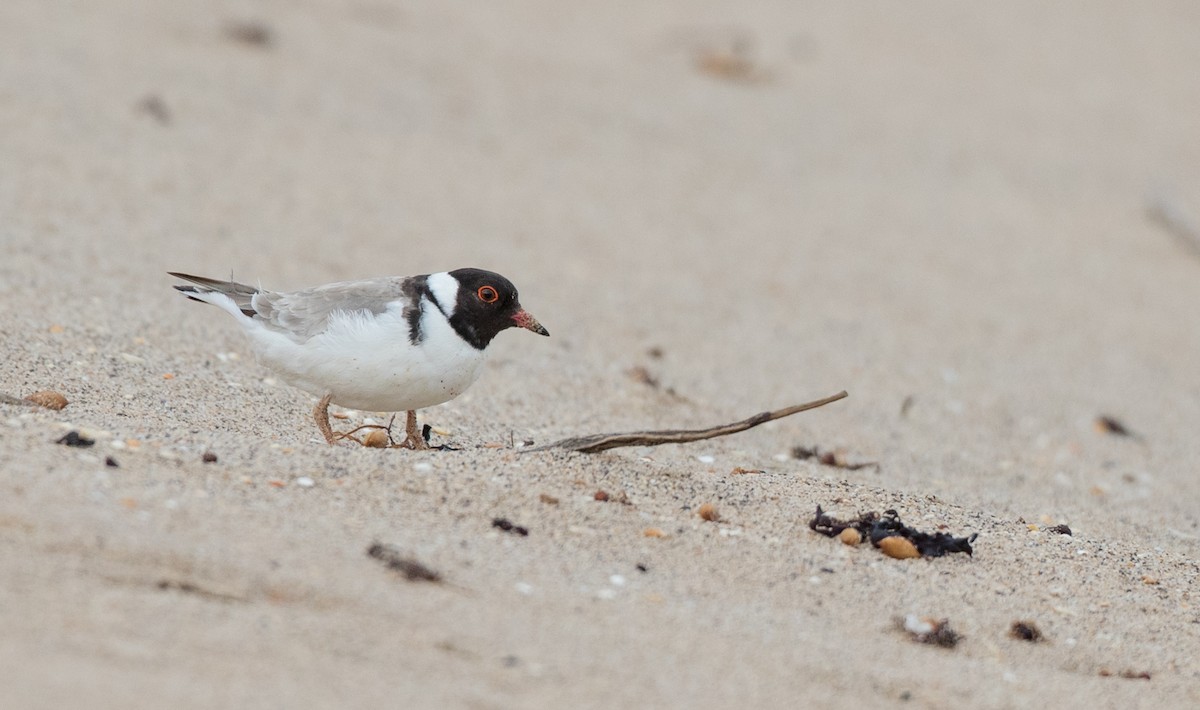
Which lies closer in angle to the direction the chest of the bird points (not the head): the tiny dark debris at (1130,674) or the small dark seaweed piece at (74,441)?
the tiny dark debris

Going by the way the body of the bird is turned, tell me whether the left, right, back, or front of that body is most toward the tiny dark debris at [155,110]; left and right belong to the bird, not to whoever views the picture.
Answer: left

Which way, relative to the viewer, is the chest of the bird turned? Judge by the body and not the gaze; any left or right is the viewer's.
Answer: facing to the right of the viewer

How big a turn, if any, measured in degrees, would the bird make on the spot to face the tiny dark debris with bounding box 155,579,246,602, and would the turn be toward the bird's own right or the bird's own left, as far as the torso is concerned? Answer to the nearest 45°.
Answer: approximately 90° to the bird's own right

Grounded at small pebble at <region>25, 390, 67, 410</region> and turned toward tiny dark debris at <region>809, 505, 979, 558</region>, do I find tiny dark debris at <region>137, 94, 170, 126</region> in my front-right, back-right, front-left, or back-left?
back-left

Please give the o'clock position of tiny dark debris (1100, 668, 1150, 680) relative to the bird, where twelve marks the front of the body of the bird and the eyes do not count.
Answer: The tiny dark debris is roughly at 1 o'clock from the bird.

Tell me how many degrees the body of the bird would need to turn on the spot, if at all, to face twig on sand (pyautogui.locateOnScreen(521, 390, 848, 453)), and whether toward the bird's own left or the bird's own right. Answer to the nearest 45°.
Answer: approximately 45° to the bird's own right
